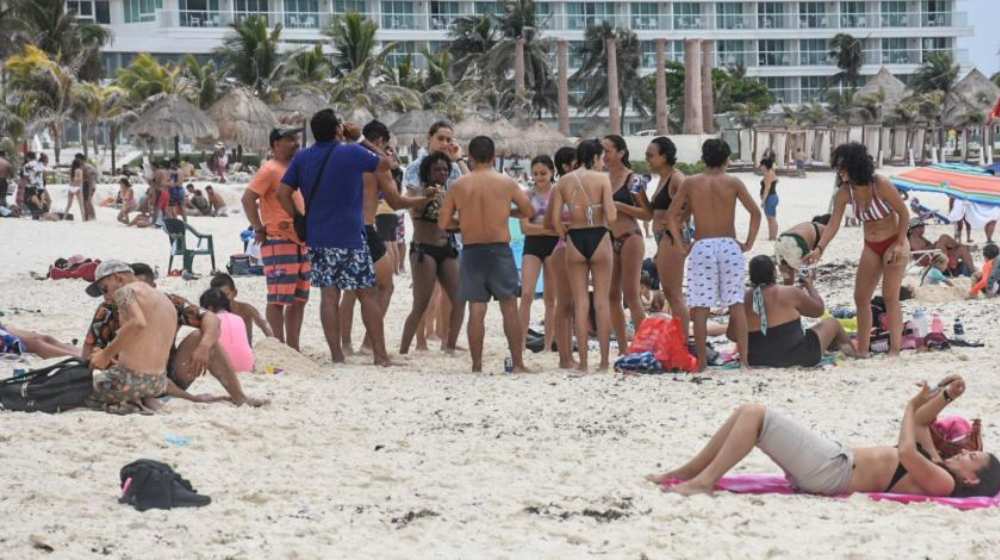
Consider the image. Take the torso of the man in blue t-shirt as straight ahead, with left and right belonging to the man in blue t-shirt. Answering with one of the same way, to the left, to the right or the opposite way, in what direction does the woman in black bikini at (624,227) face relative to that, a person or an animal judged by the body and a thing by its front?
the opposite way

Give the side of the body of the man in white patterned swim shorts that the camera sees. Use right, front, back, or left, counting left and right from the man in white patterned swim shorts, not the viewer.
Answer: back

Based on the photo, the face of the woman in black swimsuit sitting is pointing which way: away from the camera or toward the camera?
away from the camera

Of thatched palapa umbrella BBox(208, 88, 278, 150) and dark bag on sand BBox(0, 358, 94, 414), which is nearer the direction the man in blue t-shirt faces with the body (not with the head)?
the thatched palapa umbrella

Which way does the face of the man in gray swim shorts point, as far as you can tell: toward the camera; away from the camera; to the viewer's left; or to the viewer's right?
away from the camera

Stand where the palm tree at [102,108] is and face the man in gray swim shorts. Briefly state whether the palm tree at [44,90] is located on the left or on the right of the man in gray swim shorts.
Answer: right

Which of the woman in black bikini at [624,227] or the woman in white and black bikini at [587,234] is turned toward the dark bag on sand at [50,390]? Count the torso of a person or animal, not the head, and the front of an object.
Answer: the woman in black bikini

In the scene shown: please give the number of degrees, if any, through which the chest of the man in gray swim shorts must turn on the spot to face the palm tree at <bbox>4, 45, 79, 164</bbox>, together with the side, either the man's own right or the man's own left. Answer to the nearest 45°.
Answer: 0° — they already face it

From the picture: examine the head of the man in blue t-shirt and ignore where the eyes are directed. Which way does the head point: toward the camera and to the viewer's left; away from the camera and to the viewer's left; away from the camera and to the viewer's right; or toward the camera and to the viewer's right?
away from the camera and to the viewer's right

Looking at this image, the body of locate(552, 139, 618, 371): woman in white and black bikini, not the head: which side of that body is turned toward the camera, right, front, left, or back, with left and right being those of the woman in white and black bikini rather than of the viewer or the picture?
back

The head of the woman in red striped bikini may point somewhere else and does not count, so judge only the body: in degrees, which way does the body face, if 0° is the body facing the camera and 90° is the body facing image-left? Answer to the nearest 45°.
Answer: approximately 45°
